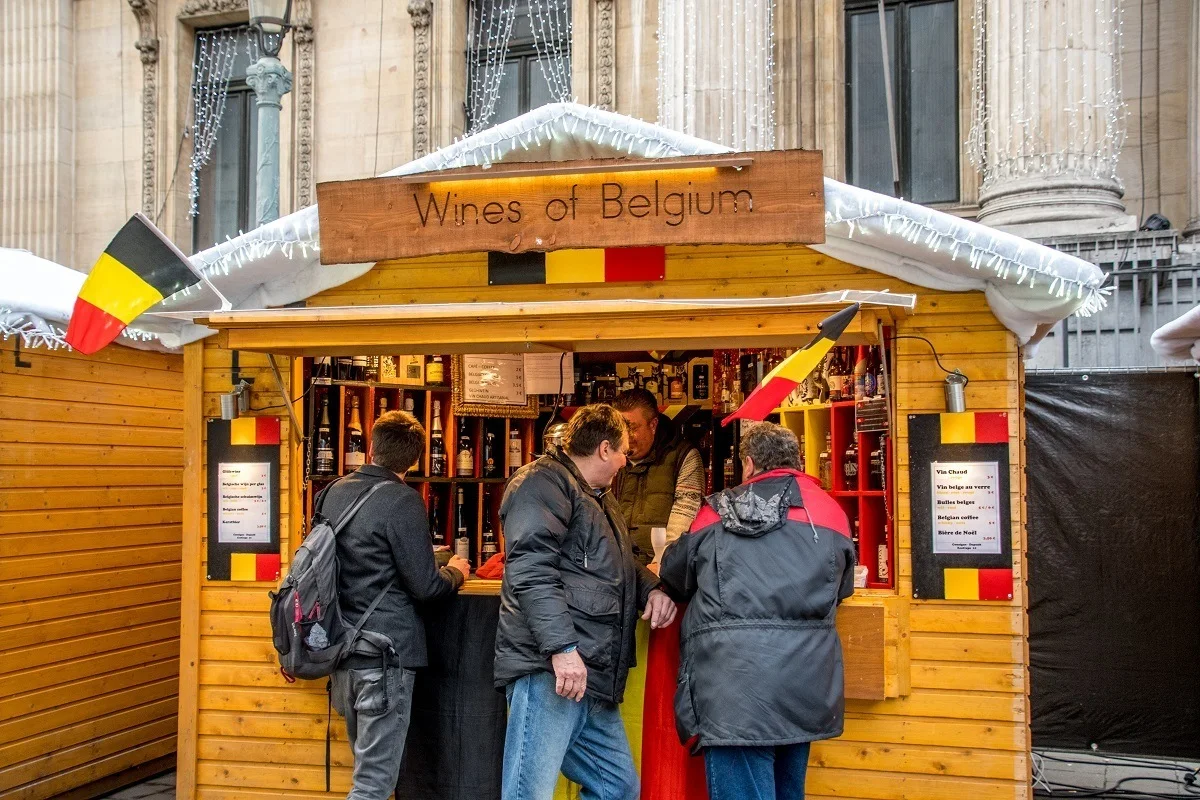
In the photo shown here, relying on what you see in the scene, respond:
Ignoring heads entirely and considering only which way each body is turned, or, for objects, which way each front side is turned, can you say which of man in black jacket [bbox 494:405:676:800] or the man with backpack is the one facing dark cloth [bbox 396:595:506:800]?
the man with backpack

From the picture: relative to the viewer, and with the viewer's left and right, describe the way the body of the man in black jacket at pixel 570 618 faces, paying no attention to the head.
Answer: facing to the right of the viewer

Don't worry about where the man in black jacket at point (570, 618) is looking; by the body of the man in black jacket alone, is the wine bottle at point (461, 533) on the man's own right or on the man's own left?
on the man's own left

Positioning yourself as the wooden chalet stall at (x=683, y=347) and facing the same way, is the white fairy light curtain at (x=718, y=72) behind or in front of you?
behind

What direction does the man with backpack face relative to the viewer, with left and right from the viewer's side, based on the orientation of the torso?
facing away from the viewer and to the right of the viewer

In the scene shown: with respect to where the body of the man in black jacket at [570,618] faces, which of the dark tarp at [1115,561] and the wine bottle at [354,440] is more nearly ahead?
the dark tarp

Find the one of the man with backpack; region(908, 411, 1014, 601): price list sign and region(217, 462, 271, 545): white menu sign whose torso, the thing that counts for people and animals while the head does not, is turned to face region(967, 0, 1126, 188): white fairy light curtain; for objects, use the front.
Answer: the man with backpack

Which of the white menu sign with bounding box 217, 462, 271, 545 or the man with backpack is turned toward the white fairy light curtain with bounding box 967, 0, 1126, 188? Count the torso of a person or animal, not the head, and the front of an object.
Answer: the man with backpack
